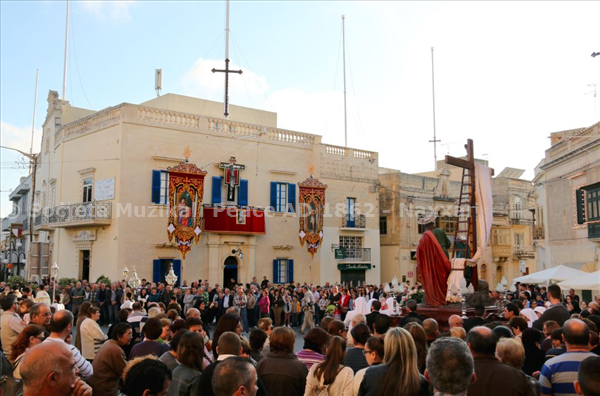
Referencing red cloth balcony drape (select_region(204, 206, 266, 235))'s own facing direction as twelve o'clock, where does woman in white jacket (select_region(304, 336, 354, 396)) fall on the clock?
The woman in white jacket is roughly at 12 o'clock from the red cloth balcony drape.

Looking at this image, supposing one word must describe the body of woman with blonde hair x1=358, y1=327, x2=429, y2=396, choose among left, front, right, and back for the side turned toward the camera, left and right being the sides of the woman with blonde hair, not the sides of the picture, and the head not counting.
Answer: back

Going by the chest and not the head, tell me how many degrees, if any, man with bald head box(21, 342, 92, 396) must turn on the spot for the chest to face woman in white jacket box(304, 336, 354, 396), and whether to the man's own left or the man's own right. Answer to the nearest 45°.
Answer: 0° — they already face them

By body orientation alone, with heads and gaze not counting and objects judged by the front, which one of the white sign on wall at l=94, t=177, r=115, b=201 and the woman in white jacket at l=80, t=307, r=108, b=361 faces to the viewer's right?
the woman in white jacket

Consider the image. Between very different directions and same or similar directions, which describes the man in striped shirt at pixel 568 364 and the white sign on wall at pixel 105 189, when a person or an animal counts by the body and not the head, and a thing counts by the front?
very different directions

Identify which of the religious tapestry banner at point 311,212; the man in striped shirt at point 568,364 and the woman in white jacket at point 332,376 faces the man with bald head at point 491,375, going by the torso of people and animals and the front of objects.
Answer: the religious tapestry banner

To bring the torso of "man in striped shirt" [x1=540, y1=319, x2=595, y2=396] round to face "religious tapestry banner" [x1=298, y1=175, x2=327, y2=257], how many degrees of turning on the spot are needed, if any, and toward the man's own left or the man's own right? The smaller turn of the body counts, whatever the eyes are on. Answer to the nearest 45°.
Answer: approximately 45° to the man's own left

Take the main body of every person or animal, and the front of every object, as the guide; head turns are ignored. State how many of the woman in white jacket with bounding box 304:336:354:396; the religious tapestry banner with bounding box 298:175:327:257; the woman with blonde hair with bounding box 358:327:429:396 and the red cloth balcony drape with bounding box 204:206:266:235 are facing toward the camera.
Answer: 2

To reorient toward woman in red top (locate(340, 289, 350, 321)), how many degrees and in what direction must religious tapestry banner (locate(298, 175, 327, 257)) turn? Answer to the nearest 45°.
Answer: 0° — it already faces them

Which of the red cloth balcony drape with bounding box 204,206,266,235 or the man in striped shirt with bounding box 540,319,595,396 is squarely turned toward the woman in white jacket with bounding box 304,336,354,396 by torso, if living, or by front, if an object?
the red cloth balcony drape

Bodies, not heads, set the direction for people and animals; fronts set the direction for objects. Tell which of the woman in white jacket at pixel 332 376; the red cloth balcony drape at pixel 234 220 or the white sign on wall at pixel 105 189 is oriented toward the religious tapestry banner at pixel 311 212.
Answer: the woman in white jacket

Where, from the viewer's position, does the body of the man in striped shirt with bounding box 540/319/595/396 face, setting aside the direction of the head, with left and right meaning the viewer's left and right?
facing away from the viewer

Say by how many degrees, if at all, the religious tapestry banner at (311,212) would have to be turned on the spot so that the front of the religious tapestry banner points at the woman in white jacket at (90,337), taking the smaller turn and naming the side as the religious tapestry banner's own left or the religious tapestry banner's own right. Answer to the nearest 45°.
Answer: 0° — it already faces them

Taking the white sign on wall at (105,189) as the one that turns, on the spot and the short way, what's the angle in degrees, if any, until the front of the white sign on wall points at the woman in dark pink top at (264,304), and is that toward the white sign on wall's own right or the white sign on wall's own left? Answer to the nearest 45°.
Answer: approximately 90° to the white sign on wall's own left

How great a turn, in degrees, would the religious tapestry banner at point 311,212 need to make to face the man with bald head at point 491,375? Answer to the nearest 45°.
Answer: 0° — it already faces them

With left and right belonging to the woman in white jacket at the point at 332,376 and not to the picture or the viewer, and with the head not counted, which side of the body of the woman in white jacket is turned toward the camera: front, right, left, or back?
back

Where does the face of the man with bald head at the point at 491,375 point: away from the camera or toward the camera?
away from the camera
